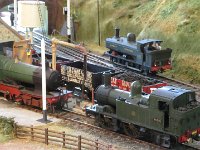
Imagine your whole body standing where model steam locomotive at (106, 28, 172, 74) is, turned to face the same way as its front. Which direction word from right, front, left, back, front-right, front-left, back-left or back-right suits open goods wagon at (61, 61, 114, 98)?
left

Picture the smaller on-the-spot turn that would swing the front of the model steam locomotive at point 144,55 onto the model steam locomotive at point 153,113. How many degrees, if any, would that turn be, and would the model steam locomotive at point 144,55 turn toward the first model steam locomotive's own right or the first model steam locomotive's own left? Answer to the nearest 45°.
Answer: approximately 135° to the first model steam locomotive's own left

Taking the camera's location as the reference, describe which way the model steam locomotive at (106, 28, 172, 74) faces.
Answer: facing away from the viewer and to the left of the viewer

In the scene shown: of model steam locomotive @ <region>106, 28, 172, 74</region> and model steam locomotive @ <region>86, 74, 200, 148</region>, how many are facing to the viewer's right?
0

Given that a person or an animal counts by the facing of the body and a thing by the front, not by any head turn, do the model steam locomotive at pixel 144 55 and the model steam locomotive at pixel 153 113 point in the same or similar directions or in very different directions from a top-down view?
same or similar directions

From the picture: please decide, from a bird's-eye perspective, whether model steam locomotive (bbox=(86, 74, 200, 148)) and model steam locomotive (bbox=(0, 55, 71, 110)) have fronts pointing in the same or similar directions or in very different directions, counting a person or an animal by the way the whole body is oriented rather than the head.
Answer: very different directions

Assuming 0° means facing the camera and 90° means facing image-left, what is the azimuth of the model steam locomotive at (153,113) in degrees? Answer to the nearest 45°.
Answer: approximately 135°

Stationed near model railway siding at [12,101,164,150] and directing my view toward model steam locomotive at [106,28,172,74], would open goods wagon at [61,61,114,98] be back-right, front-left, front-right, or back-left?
front-left

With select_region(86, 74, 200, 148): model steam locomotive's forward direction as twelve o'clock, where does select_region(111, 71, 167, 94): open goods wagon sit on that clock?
The open goods wagon is roughly at 1 o'clock from the model steam locomotive.

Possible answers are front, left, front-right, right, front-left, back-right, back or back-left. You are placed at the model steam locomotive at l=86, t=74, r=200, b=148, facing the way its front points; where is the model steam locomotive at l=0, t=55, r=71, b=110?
front

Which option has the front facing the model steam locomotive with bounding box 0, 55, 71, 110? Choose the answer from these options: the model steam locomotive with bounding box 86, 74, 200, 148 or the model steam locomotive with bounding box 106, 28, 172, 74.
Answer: the model steam locomotive with bounding box 86, 74, 200, 148
